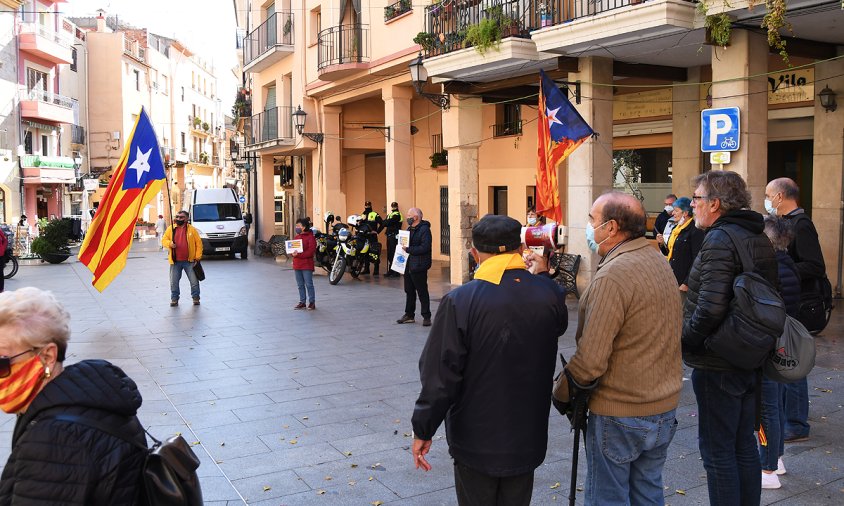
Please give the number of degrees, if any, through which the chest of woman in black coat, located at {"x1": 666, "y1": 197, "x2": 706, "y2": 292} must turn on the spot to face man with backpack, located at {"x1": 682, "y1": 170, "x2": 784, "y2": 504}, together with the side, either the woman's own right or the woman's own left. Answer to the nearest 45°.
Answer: approximately 90° to the woman's own left

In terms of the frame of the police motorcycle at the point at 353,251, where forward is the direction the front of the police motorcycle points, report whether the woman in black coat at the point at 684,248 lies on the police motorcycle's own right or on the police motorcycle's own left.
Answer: on the police motorcycle's own left

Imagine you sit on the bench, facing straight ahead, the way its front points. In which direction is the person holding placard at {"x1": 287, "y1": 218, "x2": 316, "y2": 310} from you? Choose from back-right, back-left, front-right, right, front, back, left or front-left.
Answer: front-right

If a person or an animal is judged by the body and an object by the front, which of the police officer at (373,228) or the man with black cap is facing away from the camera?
the man with black cap

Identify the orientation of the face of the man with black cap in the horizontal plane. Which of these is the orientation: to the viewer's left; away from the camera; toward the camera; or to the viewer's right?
away from the camera

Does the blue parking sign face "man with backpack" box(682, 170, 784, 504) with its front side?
yes

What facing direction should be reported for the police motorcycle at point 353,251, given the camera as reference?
facing the viewer and to the left of the viewer

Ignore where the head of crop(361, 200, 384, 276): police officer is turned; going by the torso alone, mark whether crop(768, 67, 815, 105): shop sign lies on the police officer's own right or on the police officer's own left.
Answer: on the police officer's own left

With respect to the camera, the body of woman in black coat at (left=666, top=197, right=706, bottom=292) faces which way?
to the viewer's left

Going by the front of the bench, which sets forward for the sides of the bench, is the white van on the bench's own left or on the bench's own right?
on the bench's own right

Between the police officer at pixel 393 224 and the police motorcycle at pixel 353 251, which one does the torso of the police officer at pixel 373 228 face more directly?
the police motorcycle

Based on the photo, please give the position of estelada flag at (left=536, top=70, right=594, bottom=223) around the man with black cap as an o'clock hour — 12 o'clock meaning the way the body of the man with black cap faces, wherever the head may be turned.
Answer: The estelada flag is roughly at 12 o'clock from the man with black cap.

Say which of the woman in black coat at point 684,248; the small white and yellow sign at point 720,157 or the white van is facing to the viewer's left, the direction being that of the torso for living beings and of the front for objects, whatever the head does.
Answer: the woman in black coat

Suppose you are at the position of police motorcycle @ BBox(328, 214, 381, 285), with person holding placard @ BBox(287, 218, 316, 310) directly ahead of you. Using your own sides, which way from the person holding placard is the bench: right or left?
left

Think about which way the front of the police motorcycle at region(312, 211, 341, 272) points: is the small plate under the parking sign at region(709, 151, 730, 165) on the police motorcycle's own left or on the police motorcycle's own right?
on the police motorcycle's own left

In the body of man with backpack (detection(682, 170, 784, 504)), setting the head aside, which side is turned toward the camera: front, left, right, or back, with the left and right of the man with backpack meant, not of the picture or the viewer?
left

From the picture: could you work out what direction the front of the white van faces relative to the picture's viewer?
facing the viewer

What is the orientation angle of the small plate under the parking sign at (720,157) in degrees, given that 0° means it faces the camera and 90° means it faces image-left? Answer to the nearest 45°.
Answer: approximately 0°
